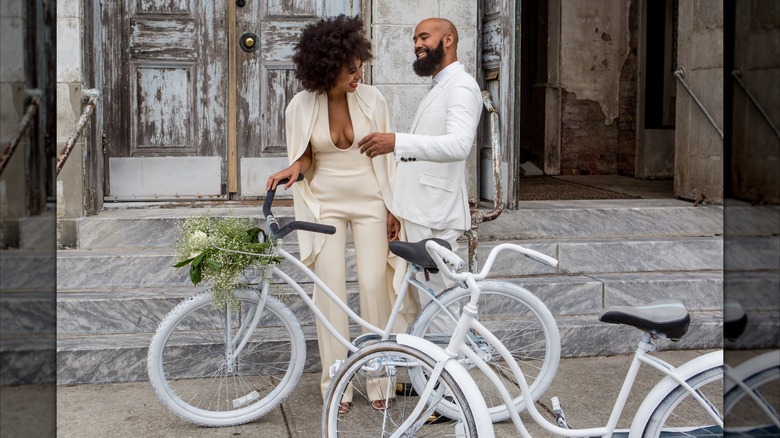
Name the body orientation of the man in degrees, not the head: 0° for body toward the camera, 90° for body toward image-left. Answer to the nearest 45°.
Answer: approximately 90°

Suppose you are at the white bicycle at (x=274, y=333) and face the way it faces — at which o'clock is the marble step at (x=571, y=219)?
The marble step is roughly at 4 o'clock from the white bicycle.

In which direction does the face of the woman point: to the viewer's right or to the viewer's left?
to the viewer's right

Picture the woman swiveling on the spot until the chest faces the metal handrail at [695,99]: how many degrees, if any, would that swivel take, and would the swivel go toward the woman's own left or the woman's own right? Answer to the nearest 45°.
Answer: approximately 135° to the woman's own left

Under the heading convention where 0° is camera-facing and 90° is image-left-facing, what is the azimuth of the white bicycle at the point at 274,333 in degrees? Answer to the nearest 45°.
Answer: approximately 90°

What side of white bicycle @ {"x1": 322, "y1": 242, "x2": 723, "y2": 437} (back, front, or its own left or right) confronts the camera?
left

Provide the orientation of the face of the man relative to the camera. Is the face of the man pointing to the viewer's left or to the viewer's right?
to the viewer's left

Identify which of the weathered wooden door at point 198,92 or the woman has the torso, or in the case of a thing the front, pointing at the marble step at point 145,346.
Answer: the weathered wooden door
